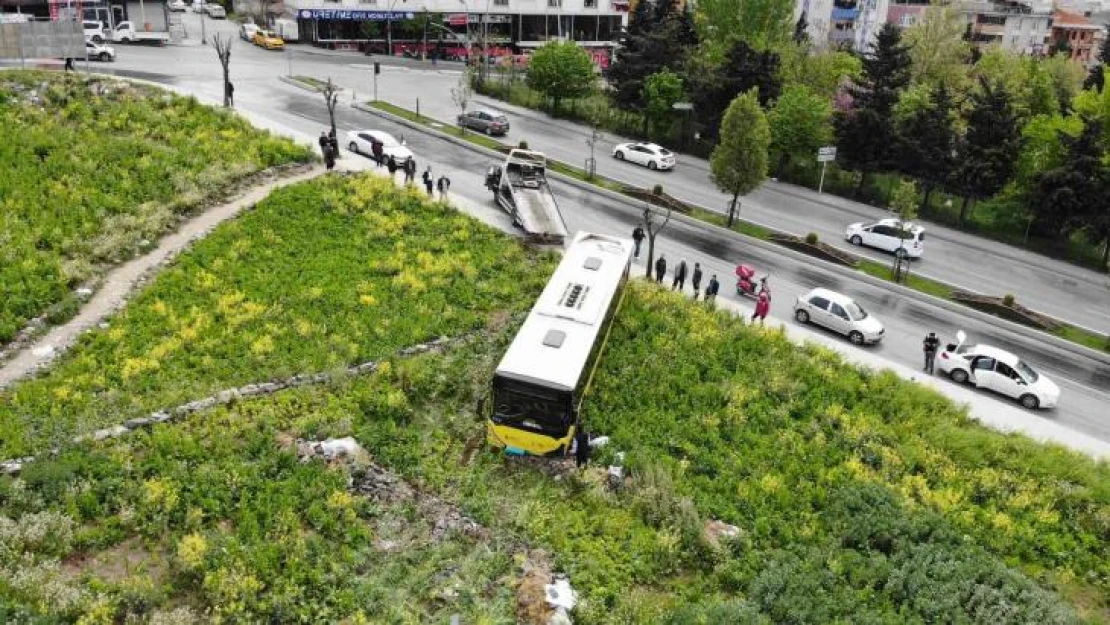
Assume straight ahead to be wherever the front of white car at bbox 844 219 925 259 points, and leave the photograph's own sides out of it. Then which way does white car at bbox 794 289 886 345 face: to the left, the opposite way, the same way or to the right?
the opposite way

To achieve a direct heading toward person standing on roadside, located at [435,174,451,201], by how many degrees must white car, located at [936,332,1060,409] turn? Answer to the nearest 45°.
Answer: approximately 135° to its right

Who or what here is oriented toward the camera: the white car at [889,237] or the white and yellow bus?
the white and yellow bus

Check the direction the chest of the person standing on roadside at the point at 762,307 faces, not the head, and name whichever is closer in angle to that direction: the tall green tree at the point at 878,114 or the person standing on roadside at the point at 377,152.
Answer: the person standing on roadside

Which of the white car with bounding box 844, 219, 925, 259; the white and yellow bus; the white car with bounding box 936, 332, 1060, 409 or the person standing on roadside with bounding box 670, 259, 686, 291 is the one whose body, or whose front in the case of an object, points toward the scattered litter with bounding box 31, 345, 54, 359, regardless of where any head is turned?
the person standing on roadside

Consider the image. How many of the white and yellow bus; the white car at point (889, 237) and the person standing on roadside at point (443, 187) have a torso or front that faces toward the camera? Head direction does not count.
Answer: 2

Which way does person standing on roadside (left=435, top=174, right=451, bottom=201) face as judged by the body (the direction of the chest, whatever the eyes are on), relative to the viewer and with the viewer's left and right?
facing the viewer

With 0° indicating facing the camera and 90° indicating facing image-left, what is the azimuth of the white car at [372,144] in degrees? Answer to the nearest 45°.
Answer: approximately 315°

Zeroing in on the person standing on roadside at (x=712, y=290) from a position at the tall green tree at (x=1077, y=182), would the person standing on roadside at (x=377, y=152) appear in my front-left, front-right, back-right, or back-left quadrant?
front-right

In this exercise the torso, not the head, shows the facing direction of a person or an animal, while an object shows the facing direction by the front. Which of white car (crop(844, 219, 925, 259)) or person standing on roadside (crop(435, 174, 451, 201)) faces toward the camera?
the person standing on roadside

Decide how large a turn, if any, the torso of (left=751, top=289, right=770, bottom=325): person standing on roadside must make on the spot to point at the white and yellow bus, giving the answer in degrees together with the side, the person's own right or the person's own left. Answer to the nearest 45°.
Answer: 0° — they already face it

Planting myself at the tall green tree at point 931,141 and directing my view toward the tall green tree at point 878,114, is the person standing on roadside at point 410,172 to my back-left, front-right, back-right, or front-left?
front-left

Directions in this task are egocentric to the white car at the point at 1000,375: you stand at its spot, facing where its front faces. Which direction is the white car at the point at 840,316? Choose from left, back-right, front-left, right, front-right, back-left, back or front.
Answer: back-right

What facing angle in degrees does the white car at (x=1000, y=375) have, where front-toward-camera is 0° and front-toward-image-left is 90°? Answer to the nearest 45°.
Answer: approximately 315°

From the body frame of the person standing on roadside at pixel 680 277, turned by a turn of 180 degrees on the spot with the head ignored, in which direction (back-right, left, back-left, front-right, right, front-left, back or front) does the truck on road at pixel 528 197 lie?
left

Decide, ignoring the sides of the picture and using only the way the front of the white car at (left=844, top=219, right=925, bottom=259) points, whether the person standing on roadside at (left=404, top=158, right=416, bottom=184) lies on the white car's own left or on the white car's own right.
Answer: on the white car's own left

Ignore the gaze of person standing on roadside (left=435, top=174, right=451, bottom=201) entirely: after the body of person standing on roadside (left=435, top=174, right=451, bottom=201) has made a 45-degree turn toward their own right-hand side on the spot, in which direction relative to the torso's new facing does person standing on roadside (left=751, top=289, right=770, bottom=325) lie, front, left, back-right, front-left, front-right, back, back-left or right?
left

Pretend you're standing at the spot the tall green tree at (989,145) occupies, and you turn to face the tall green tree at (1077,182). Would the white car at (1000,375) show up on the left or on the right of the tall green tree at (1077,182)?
right
